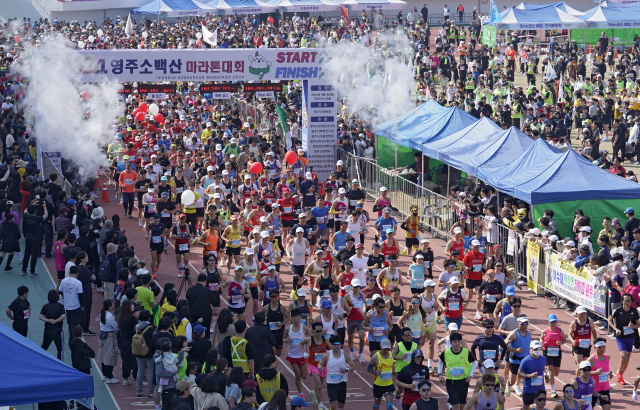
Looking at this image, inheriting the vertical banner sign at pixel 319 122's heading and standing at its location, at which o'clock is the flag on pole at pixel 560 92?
The flag on pole is roughly at 8 o'clock from the vertical banner sign.

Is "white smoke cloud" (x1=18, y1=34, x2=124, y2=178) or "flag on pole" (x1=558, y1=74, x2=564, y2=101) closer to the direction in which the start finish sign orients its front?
the white smoke cloud

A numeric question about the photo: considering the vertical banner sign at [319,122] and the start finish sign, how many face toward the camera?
2

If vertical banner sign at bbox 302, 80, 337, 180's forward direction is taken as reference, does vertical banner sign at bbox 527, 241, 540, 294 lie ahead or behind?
ahead

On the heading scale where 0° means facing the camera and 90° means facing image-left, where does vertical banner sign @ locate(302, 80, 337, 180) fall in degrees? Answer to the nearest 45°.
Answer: approximately 0°

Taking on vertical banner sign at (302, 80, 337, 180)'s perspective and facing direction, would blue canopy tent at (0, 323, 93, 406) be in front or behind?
in front

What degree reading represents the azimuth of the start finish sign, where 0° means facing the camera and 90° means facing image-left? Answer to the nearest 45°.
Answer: approximately 0°

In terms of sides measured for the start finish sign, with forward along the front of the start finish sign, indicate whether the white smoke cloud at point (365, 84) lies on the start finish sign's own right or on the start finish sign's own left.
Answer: on the start finish sign's own left

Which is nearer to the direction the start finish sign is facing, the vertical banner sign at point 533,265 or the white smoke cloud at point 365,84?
the vertical banner sign

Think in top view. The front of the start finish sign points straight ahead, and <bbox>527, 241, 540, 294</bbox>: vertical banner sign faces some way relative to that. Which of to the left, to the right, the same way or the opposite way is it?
to the right

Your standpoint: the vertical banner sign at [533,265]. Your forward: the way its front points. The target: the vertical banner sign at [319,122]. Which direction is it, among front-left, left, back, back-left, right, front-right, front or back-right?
right

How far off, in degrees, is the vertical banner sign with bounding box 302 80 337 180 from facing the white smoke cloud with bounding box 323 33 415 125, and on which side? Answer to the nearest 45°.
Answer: approximately 135° to its left

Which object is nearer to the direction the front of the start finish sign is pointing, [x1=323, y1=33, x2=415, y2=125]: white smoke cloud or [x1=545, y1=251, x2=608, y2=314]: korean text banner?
the korean text banner

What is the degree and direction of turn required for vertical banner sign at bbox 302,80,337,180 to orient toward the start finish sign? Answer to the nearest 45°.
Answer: approximately 90° to its right

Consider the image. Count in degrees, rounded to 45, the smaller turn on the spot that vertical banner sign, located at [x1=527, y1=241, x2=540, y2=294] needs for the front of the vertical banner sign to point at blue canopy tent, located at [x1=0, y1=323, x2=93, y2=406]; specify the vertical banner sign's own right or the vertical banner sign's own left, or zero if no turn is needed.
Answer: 0° — it already faces it

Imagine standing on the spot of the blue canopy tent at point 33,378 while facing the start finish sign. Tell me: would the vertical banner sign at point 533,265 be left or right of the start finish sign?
right

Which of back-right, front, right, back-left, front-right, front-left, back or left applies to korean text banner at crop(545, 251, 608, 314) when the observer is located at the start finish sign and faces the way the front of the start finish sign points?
front-left
